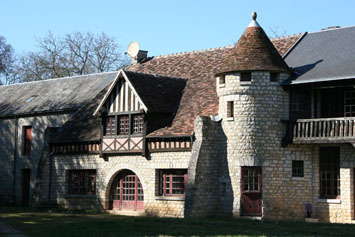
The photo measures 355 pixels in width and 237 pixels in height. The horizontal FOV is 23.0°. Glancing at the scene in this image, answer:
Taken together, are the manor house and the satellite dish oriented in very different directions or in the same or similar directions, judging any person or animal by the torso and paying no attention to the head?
same or similar directions

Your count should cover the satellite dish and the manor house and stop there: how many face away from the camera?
0
